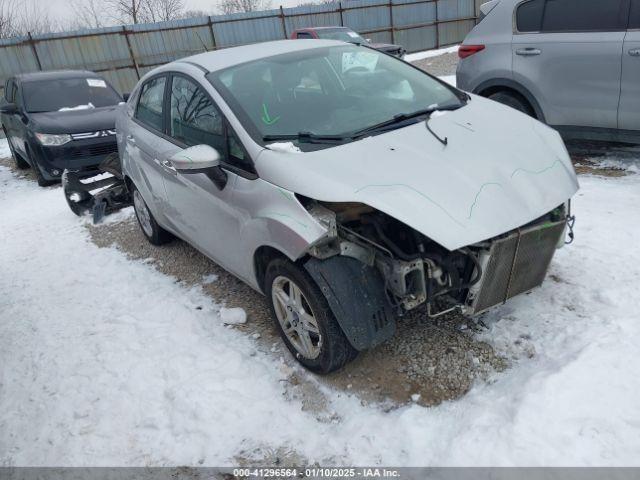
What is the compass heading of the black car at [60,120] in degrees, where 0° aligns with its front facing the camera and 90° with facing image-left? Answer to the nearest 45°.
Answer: approximately 315°

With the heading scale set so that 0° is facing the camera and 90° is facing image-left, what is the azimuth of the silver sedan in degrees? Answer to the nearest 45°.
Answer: approximately 315°

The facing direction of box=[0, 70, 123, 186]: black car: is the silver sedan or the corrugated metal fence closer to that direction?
the silver sedan

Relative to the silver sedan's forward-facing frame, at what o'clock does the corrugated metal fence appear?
The corrugated metal fence is roughly at 7 o'clock from the silver sedan.

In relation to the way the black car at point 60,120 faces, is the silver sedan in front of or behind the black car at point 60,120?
in front

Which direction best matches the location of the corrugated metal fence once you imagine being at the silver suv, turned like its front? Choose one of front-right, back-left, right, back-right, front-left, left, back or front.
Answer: back-left

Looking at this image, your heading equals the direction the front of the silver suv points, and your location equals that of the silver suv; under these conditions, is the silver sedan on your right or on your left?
on your right

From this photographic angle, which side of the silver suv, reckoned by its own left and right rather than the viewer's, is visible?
right

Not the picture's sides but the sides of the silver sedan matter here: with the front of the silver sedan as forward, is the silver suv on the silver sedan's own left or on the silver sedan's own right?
on the silver sedan's own left

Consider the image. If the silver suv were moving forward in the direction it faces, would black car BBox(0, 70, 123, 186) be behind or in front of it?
behind
